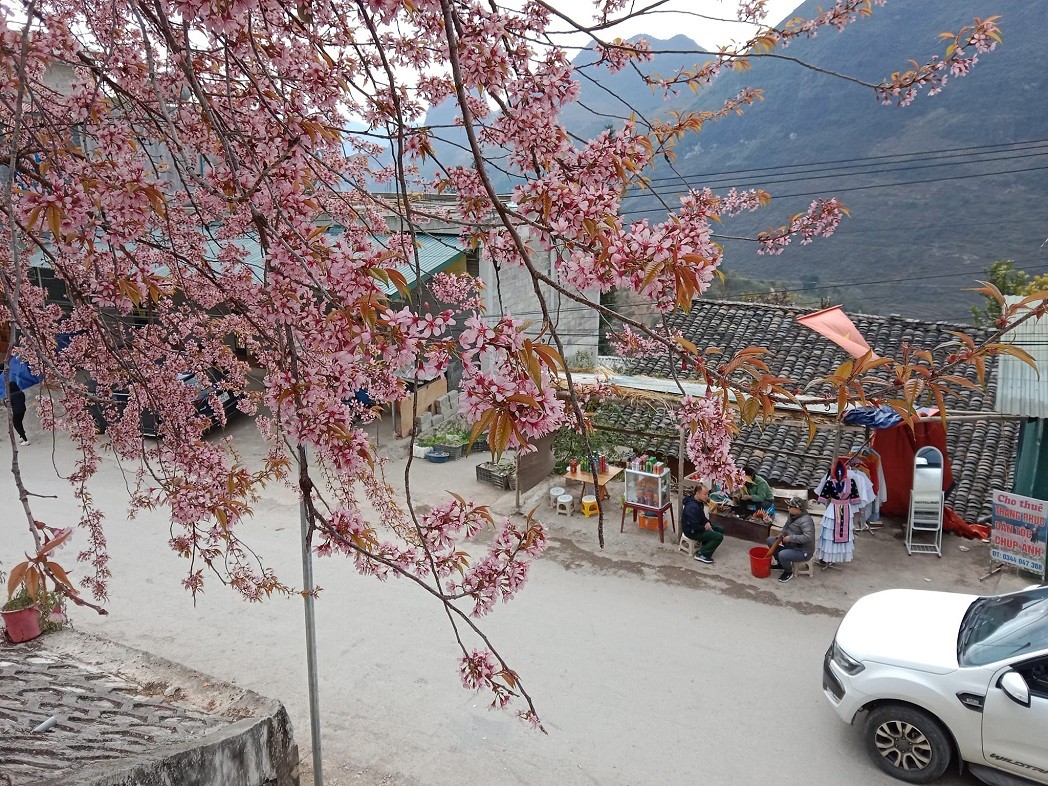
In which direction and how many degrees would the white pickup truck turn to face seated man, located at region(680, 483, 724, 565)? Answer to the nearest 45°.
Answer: approximately 45° to its right

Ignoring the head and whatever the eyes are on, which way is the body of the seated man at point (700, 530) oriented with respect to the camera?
to the viewer's right

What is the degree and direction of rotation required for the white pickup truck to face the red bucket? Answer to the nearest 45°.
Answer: approximately 45° to its right

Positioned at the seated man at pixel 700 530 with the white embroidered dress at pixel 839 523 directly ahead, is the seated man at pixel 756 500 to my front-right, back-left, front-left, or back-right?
front-left

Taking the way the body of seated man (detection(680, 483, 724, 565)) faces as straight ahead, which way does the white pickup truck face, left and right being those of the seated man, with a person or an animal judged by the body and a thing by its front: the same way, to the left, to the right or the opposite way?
the opposite way

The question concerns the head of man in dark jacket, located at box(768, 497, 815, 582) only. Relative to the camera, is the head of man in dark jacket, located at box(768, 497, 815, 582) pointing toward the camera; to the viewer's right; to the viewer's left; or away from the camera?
to the viewer's left

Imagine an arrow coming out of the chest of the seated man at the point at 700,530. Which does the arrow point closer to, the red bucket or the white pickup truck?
the red bucket

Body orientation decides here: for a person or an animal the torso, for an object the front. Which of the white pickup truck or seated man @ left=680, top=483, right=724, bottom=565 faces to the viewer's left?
the white pickup truck

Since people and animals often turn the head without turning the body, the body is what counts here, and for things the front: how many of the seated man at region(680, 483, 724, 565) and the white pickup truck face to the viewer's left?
1

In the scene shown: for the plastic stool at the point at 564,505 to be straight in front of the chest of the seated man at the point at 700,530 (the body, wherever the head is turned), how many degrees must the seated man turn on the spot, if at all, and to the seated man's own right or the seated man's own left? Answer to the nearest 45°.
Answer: approximately 135° to the seated man's own left

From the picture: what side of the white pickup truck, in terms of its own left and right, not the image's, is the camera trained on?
left

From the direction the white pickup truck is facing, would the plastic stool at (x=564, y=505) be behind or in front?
in front

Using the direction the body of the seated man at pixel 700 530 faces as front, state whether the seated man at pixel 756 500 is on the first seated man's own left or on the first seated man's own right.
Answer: on the first seated man's own left

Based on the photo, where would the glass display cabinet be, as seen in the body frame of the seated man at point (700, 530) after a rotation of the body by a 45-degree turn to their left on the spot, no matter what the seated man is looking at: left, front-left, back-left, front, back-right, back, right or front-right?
left

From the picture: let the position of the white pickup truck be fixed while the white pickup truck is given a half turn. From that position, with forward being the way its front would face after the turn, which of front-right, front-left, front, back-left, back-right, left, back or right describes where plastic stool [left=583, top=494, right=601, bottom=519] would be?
back-left

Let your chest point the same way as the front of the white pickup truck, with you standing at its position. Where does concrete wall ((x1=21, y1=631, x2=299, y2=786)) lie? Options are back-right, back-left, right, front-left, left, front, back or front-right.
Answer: front-left
